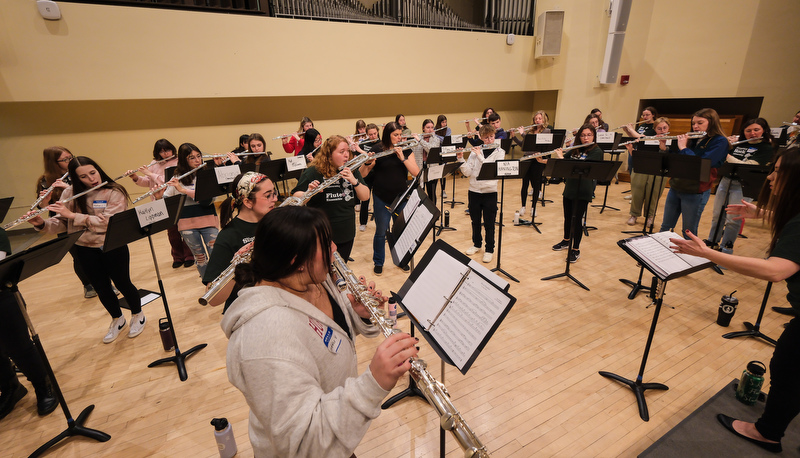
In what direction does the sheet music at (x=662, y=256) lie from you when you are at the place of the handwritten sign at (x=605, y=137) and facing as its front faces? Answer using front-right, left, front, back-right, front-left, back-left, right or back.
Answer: front

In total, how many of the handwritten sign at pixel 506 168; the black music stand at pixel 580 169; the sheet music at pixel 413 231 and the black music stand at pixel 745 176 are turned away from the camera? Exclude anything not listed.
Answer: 2

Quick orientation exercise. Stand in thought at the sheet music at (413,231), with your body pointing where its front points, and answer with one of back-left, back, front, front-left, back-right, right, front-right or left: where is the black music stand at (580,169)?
back

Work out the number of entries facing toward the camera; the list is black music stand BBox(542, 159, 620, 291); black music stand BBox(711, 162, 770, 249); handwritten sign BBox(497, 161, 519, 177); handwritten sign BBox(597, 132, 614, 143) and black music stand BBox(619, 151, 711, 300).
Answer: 2

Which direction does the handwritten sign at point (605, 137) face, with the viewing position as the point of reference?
facing the viewer

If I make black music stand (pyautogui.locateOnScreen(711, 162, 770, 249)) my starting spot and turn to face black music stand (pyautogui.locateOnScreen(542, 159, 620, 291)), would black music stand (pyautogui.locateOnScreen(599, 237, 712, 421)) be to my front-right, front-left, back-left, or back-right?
front-left

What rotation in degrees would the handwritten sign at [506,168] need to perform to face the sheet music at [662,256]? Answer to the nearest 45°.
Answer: approximately 45° to its left

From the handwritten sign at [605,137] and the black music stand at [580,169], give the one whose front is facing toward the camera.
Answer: the handwritten sign

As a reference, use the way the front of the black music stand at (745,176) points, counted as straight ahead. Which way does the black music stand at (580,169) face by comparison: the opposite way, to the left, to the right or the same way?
the same way

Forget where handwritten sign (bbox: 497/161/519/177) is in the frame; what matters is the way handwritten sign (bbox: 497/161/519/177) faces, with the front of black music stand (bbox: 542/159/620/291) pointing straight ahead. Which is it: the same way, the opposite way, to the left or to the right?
the opposite way

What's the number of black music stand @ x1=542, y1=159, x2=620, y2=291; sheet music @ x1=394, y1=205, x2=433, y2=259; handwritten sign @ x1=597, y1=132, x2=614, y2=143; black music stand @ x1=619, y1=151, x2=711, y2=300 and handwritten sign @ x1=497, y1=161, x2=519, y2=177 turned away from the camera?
2

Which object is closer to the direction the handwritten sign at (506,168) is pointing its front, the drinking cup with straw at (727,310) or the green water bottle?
the green water bottle

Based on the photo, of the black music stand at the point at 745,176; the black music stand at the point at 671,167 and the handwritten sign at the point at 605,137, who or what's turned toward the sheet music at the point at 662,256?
the handwritten sign

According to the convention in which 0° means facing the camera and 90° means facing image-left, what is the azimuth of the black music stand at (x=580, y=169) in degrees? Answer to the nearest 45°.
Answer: approximately 180°

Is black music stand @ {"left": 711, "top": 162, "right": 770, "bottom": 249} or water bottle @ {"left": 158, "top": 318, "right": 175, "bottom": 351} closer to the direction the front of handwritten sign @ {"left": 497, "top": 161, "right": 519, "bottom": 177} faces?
the water bottle

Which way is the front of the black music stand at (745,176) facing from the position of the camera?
facing away from the viewer

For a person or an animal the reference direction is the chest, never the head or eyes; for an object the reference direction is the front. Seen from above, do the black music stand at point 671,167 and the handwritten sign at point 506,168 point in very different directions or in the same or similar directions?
very different directions
